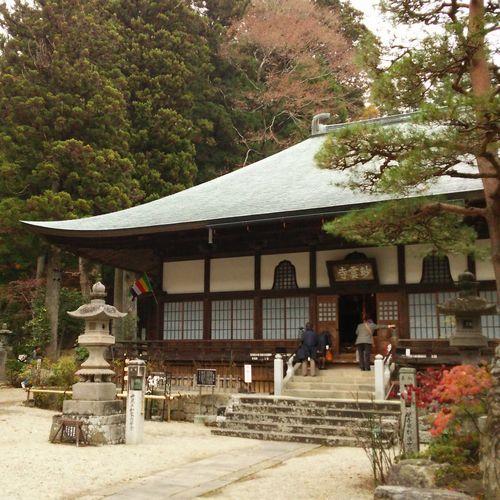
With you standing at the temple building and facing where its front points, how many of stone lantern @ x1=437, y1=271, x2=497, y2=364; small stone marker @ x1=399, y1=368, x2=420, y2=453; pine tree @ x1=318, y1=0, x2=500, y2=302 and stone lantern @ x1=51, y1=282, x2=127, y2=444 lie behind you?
0

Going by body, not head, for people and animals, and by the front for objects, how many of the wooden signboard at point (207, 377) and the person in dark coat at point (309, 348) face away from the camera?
1

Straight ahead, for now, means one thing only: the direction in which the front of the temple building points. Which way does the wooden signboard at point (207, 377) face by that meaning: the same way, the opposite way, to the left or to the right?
the same way

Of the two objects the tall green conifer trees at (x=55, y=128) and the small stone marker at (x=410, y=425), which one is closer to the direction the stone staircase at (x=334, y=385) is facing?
the small stone marker

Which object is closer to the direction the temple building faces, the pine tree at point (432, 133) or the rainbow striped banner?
the pine tree

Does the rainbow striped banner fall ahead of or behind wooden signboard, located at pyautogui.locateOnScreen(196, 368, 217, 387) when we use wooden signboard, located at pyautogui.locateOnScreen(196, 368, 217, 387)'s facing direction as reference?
behind

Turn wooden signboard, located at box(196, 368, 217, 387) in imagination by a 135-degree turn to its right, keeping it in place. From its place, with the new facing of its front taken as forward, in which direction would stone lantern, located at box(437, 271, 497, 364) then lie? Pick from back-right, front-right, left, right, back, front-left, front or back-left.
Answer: back

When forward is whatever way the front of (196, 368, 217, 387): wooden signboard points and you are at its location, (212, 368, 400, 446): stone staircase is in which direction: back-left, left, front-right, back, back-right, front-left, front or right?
front-left

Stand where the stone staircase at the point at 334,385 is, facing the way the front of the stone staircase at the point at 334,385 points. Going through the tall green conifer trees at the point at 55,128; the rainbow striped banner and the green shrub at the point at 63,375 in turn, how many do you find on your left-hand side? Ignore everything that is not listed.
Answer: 0

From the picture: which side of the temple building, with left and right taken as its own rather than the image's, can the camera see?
front

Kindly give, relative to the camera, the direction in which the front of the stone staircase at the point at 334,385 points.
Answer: facing the viewer

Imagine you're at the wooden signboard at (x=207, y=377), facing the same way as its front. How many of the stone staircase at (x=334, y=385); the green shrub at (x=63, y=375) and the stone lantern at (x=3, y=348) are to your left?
1

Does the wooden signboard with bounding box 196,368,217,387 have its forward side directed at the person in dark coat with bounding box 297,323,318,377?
no

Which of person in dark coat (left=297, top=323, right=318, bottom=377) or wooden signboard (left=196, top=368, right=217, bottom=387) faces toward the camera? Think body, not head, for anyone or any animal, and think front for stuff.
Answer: the wooden signboard

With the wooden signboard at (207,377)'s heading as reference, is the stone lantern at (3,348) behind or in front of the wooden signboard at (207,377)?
behind

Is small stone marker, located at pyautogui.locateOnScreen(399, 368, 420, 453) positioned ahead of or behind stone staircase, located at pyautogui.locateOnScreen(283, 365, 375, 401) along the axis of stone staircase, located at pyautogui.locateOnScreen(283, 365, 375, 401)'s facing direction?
ahead

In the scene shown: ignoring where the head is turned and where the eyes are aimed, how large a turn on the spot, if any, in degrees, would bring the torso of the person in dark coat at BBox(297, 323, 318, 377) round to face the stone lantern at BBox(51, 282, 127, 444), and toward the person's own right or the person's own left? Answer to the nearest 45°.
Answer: approximately 135° to the person's own left

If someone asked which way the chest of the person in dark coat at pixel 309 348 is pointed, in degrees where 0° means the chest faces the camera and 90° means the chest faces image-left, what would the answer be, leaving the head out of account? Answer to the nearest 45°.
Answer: approximately 180°
